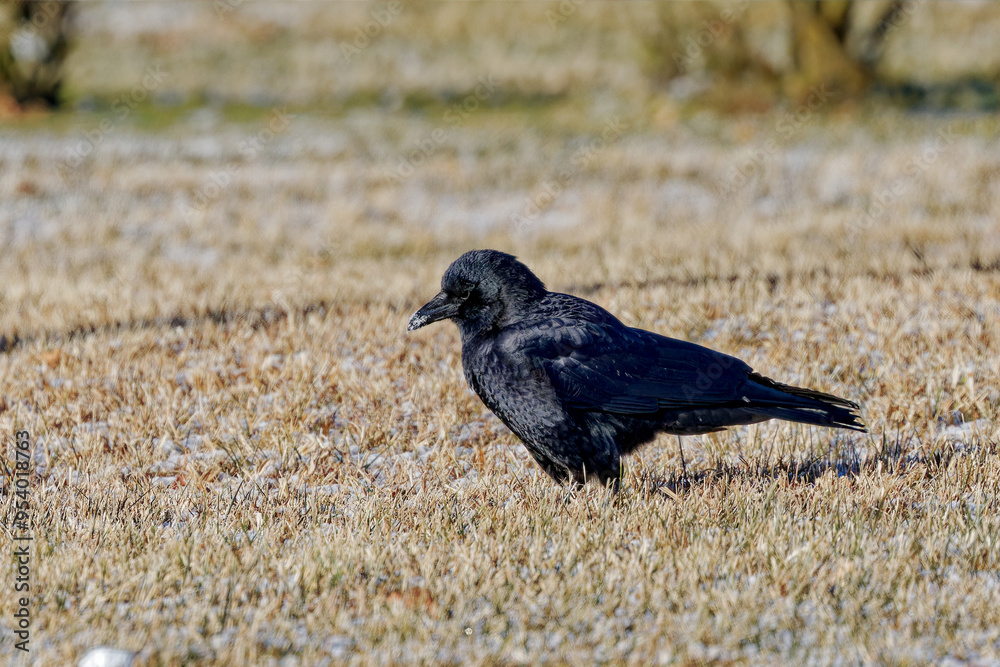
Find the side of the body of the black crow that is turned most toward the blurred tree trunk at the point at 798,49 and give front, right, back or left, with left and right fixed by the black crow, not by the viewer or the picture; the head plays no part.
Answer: right

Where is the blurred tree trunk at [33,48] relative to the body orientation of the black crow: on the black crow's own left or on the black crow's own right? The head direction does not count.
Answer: on the black crow's own right

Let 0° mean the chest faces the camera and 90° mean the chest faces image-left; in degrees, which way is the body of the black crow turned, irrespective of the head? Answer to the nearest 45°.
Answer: approximately 90°

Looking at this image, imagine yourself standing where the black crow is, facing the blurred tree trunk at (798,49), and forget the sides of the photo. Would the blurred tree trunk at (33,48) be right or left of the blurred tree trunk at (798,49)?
left
